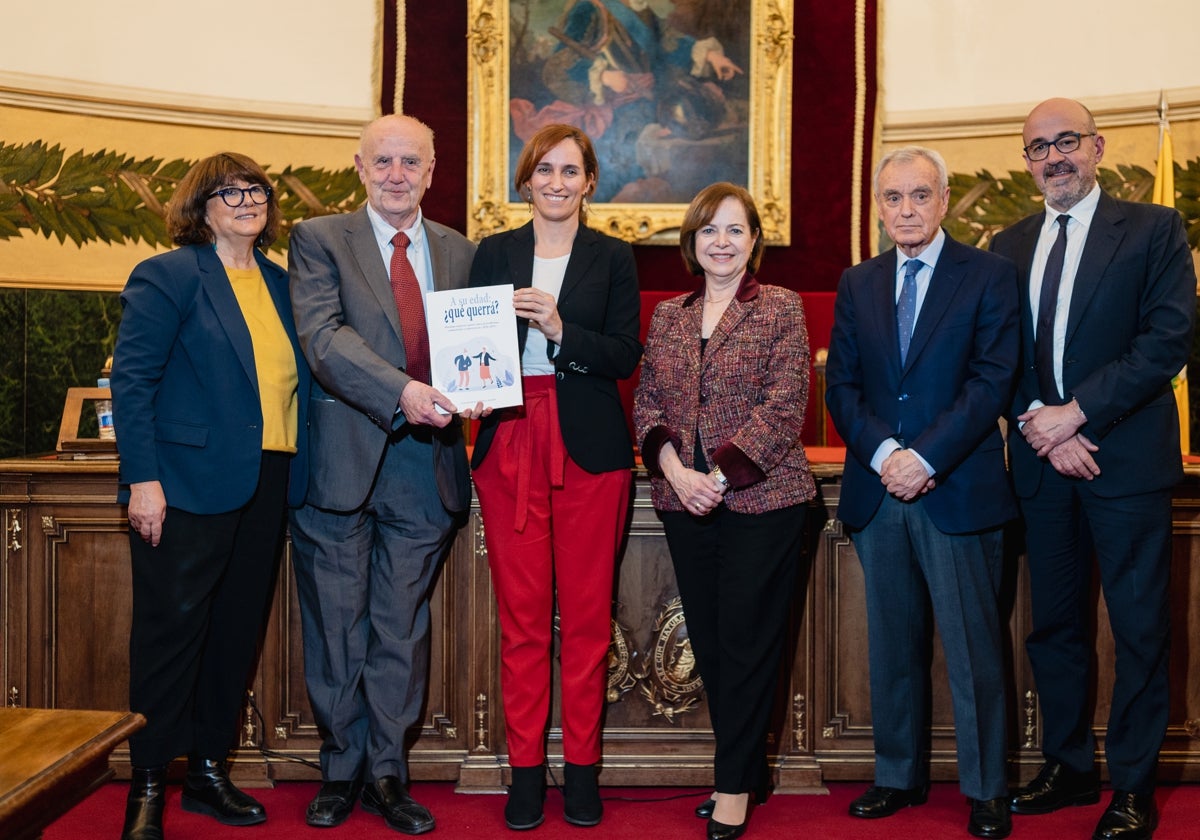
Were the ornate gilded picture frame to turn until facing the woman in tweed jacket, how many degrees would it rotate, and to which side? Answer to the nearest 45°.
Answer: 0° — it already faces them

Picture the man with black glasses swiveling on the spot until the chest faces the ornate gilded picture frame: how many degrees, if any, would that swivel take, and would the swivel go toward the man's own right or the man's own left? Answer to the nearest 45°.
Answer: approximately 90° to the man's own right

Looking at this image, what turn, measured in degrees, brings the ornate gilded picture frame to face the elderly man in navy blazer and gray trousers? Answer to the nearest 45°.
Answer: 0° — it already faces them

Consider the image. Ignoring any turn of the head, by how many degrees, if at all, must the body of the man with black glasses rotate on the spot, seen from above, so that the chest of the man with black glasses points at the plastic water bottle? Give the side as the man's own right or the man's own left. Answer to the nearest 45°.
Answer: approximately 45° to the man's own right

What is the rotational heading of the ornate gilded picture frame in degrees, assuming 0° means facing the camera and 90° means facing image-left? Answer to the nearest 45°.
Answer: approximately 0°

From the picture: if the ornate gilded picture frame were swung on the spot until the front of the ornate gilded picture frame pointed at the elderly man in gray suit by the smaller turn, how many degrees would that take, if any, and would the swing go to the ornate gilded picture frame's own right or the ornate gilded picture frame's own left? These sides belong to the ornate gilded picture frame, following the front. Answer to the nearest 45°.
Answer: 0° — it already faces them

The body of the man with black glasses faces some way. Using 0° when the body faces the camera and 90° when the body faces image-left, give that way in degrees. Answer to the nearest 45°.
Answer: approximately 45°
